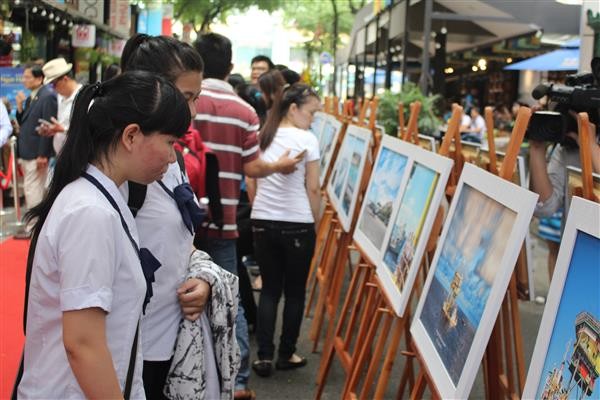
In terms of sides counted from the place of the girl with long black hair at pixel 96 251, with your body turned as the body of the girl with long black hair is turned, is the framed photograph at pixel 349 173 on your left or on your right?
on your left

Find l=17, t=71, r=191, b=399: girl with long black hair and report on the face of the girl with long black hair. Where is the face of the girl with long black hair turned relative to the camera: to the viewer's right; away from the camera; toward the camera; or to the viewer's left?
to the viewer's right

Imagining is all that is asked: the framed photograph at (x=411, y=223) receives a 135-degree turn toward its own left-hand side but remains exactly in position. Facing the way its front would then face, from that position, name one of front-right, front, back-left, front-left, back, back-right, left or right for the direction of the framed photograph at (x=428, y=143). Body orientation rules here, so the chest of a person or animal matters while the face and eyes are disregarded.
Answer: left

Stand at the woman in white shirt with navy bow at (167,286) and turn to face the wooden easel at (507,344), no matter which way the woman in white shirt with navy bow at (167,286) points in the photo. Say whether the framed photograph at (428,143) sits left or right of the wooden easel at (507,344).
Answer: left

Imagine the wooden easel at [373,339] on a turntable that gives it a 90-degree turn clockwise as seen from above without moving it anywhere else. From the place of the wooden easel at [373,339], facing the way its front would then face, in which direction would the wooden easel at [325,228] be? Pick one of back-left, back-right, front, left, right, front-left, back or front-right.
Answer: front-right

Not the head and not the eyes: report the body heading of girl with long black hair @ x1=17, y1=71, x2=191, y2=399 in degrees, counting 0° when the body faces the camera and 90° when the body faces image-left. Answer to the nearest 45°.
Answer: approximately 270°

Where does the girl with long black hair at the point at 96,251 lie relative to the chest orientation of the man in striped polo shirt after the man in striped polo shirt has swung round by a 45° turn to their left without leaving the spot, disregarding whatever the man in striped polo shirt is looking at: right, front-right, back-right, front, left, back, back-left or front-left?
back

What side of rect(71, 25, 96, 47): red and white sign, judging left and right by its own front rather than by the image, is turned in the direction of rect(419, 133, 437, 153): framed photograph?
front

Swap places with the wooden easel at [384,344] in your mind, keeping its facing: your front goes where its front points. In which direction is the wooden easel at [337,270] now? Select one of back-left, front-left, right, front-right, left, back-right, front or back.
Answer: back-right

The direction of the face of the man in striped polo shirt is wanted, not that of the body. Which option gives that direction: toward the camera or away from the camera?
away from the camera

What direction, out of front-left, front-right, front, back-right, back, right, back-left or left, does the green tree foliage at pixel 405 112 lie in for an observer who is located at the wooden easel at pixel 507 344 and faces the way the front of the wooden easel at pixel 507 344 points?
back-right

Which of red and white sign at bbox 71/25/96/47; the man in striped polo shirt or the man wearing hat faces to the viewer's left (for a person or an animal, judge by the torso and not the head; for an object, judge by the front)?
the man wearing hat
